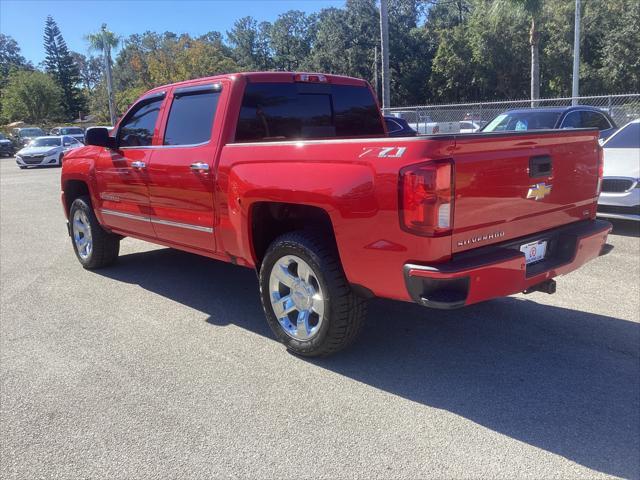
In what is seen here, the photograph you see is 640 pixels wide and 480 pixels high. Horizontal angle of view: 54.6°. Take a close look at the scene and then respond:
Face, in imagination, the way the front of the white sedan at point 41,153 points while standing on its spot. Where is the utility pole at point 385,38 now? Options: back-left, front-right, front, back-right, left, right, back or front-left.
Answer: left

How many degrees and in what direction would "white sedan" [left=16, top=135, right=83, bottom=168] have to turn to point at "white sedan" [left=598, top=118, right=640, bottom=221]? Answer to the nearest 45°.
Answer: approximately 45° to its left

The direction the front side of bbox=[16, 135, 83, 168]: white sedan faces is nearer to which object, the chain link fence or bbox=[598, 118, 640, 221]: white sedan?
the white sedan

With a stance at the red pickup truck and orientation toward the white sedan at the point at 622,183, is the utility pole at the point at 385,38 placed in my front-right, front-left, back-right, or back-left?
front-left

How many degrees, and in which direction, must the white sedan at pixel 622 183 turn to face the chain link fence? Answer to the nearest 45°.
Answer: approximately 135° to its right

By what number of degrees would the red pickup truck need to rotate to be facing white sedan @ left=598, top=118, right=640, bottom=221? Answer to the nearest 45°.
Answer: approximately 90° to its right

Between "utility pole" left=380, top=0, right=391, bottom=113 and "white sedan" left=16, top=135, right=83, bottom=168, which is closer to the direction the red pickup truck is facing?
the white sedan

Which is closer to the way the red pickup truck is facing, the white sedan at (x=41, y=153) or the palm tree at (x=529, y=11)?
the white sedan

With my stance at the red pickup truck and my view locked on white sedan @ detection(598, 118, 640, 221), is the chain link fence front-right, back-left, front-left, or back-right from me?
front-left

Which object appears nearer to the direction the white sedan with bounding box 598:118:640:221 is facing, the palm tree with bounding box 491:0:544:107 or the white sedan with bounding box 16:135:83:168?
the white sedan

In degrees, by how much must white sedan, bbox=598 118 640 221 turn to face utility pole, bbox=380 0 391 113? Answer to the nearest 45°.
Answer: approximately 90° to its right

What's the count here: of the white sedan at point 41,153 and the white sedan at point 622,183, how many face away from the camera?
0
